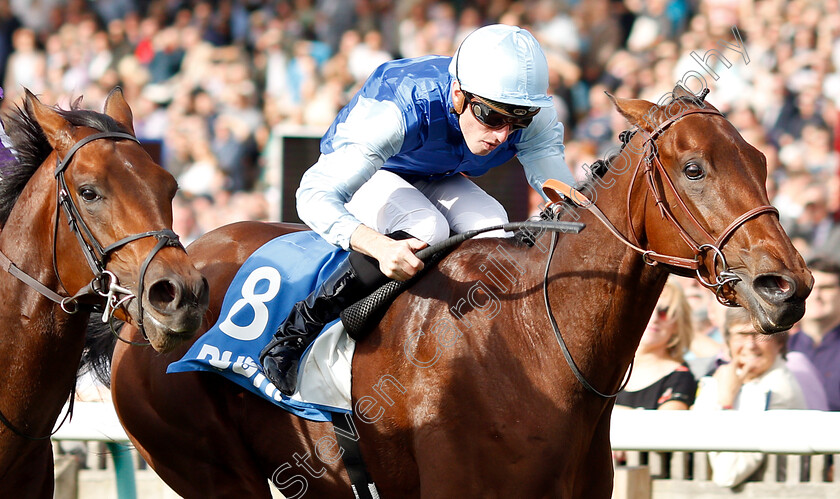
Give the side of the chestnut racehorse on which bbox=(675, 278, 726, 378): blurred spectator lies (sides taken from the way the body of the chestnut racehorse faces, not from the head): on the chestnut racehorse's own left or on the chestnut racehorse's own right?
on the chestnut racehorse's own left

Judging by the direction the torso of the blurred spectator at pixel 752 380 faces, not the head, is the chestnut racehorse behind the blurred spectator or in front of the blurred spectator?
in front

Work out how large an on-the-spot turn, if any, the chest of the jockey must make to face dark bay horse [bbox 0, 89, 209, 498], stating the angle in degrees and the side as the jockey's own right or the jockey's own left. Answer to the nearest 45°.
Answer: approximately 135° to the jockey's own right

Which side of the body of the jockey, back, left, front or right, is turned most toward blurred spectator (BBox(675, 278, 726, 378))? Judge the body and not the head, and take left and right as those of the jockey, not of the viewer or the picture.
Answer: left

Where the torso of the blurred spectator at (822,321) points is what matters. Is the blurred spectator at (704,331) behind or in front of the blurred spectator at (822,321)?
in front

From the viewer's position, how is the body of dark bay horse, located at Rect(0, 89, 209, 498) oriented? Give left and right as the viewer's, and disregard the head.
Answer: facing the viewer and to the right of the viewer

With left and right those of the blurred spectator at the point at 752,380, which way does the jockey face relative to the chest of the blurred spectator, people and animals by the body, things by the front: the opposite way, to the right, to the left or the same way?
to the left

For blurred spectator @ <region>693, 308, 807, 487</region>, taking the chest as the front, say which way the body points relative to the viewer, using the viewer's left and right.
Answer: facing the viewer and to the left of the viewer

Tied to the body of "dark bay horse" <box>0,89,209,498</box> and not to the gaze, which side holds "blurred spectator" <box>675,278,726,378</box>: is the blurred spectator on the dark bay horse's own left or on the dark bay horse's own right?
on the dark bay horse's own left

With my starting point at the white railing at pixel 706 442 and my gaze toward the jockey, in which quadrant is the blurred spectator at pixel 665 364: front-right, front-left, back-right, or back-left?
back-right

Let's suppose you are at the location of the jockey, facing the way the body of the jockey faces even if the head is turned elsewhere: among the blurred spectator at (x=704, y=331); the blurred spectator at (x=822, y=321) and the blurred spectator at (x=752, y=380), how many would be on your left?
3
